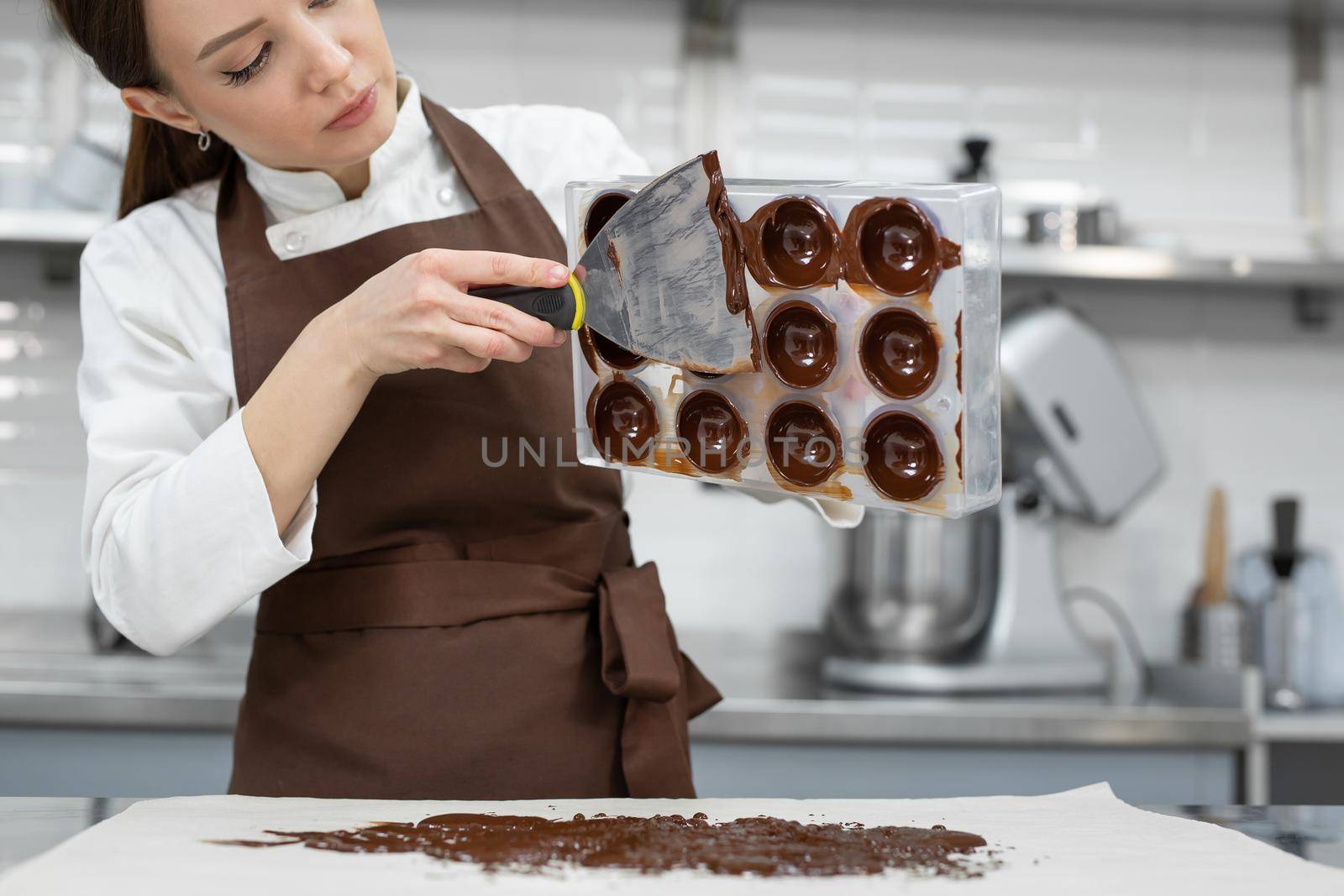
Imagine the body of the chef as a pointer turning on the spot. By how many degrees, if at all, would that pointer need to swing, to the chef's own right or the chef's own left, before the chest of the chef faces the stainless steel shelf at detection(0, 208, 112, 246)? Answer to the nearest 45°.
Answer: approximately 135° to the chef's own right

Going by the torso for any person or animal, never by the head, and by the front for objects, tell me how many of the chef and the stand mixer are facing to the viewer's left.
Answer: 1

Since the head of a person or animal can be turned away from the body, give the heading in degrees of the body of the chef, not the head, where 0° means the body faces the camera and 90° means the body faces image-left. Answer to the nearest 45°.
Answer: approximately 0°

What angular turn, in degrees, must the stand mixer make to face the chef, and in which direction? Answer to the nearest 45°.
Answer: approximately 45° to its left

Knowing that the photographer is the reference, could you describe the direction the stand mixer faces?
facing to the left of the viewer
